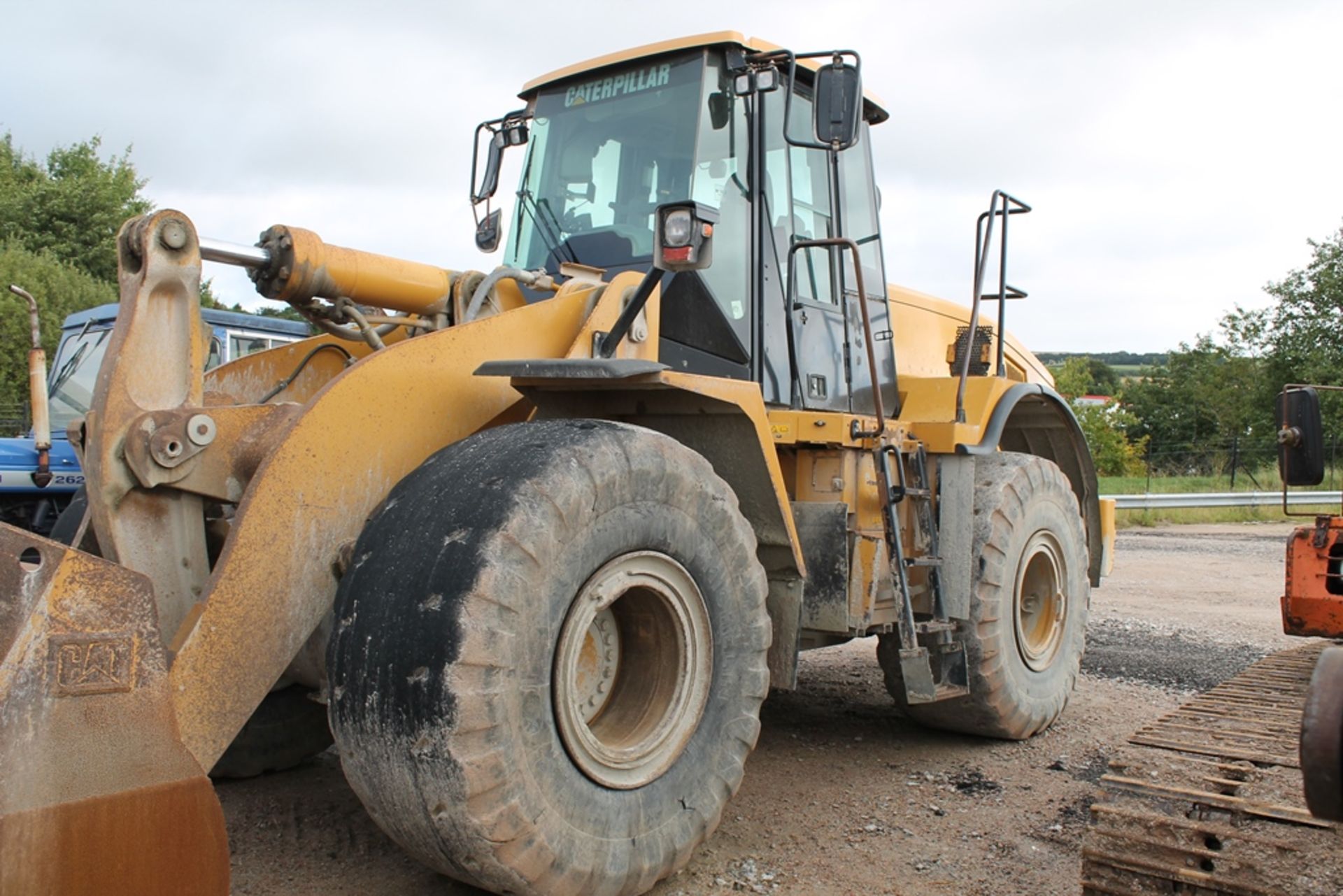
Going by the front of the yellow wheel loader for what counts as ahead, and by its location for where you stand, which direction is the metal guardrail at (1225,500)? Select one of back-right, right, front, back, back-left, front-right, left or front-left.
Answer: back

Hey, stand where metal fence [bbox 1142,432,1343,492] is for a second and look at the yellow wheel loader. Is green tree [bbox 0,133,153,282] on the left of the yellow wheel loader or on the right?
right

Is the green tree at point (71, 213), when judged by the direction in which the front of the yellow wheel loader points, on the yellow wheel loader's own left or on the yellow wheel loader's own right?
on the yellow wheel loader's own right

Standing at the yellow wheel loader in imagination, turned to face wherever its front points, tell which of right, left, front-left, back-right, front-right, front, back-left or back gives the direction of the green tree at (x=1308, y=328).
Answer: back

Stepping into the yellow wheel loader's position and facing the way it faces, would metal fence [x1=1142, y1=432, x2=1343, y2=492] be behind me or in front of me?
behind

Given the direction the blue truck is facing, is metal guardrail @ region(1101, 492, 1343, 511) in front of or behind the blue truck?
behind

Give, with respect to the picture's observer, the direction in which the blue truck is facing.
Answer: facing the viewer and to the left of the viewer

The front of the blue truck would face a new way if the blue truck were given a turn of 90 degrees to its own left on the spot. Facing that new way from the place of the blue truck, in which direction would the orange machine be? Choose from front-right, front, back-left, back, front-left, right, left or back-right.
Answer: front

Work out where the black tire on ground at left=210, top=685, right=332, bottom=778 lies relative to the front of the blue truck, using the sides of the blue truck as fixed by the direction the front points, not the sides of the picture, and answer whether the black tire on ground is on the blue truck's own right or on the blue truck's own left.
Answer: on the blue truck's own left

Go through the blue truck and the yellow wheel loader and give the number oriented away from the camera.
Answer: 0
